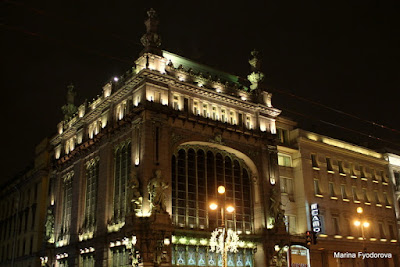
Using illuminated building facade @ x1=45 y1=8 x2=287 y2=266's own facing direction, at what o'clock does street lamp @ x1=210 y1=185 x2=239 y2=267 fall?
The street lamp is roughly at 1 o'clock from the illuminated building facade.

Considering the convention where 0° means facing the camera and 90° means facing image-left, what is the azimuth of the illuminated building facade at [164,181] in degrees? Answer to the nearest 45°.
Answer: approximately 315°
